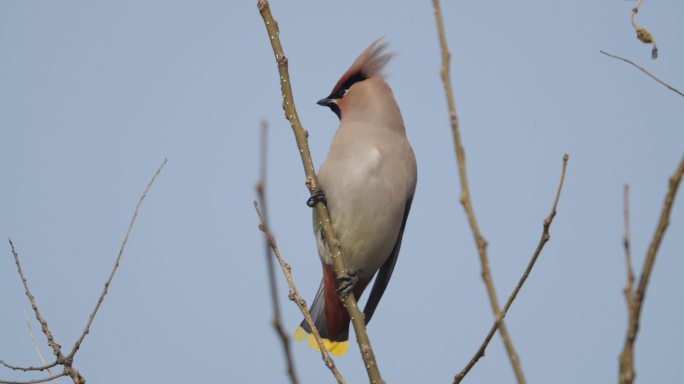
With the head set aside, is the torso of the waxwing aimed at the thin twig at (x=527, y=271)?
no

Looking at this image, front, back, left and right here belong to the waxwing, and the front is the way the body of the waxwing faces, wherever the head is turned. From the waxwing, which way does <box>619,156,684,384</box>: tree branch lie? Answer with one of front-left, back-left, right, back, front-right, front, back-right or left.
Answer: back-left

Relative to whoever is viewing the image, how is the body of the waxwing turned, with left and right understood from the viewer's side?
facing the viewer and to the left of the viewer

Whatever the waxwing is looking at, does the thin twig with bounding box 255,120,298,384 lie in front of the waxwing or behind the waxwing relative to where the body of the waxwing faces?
in front

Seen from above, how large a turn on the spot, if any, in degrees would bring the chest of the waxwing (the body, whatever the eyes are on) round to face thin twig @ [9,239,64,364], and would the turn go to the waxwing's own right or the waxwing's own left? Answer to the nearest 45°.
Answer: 0° — it already faces it

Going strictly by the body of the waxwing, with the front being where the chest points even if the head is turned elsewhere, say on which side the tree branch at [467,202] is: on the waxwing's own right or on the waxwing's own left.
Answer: on the waxwing's own left
